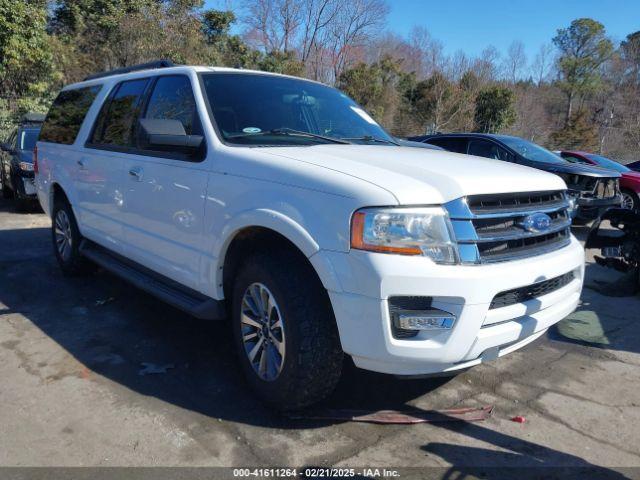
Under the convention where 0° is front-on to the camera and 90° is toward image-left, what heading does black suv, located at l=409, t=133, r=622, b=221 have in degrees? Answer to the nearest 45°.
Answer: approximately 315°

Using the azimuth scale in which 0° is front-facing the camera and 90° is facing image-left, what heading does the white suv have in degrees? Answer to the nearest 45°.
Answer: approximately 315°

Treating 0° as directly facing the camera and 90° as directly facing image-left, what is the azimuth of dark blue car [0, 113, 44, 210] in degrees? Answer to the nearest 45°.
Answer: approximately 315°

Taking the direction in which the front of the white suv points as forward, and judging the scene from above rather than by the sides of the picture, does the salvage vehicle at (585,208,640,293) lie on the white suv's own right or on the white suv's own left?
on the white suv's own left

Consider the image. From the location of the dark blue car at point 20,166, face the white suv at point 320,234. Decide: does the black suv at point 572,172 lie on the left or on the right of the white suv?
left

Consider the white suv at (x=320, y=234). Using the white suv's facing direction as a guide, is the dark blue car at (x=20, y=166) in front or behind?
behind
